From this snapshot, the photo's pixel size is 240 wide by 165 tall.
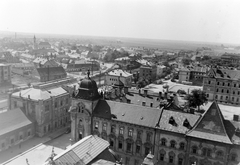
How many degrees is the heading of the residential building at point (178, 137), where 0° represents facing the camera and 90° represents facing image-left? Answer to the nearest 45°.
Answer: approximately 45°

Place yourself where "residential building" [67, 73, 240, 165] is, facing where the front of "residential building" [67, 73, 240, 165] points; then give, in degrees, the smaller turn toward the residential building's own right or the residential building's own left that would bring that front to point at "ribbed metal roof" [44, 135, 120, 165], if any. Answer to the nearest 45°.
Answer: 0° — it already faces it
